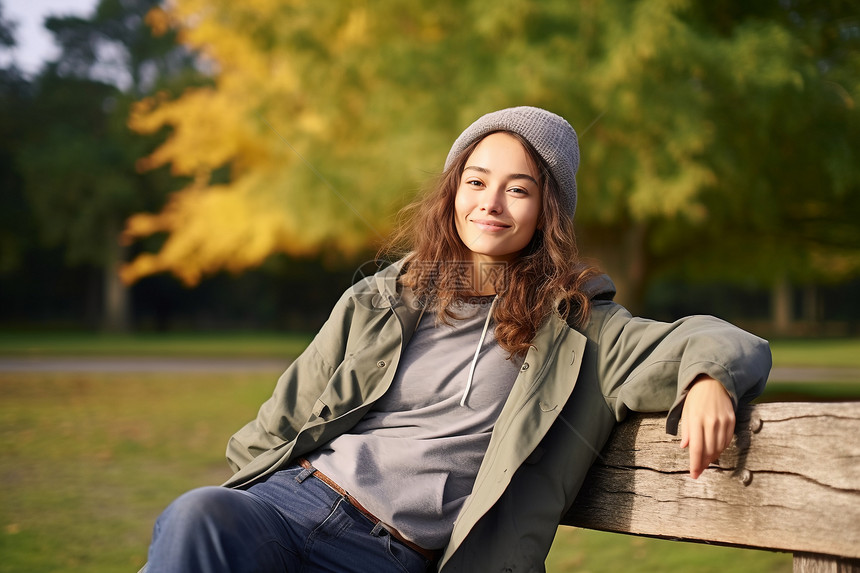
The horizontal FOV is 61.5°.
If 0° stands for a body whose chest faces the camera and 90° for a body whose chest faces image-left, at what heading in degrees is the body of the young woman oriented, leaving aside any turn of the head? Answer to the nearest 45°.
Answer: approximately 45°

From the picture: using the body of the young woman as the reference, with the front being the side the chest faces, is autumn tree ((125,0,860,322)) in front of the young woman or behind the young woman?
behind

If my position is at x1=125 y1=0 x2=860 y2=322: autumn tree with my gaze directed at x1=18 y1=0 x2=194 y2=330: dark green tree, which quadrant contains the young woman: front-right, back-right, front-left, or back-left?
back-left

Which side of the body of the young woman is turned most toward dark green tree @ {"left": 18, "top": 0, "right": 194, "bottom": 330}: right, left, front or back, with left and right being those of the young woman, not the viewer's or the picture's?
right
